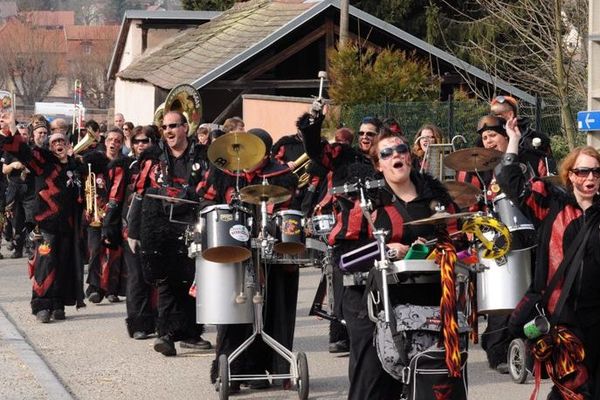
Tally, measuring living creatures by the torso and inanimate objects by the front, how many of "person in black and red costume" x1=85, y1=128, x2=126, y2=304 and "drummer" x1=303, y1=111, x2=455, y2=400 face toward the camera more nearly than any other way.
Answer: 2

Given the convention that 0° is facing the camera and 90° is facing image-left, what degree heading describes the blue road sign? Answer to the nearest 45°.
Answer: approximately 0°
